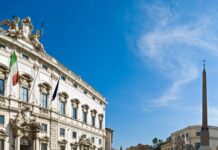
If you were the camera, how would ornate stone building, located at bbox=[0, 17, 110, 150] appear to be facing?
facing the viewer and to the right of the viewer
